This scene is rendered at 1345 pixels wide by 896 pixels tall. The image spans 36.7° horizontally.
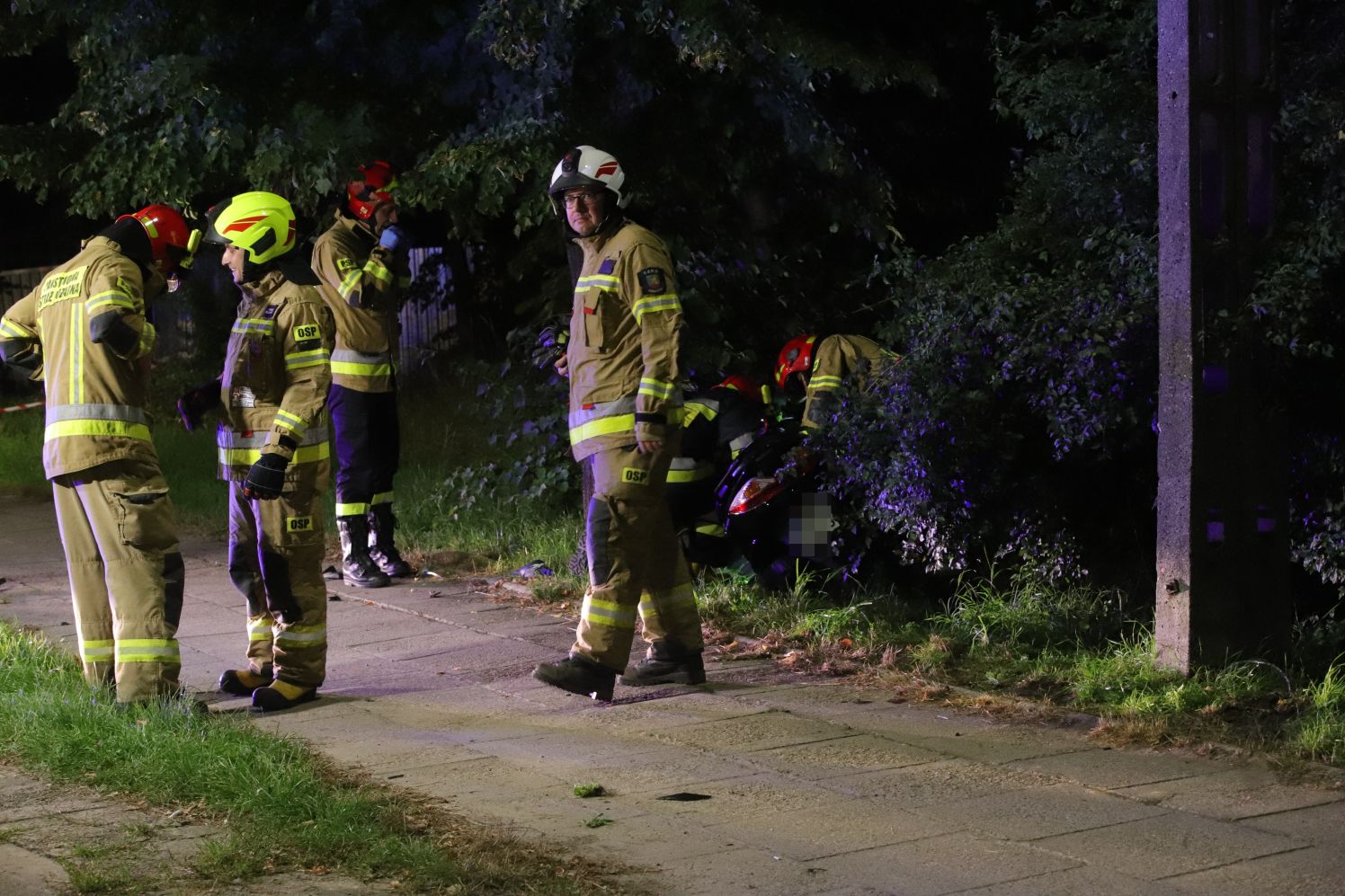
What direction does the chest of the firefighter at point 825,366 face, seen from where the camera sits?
to the viewer's left

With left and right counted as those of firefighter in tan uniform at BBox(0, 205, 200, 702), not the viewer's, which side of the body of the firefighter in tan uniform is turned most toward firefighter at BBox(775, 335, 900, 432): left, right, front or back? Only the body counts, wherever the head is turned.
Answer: front

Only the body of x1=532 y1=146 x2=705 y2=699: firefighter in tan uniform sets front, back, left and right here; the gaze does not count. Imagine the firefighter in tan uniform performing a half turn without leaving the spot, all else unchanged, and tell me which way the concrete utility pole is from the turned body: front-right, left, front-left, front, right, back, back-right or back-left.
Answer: front-right

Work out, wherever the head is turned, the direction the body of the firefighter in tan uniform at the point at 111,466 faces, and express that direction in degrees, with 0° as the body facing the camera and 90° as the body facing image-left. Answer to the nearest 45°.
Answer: approximately 225°

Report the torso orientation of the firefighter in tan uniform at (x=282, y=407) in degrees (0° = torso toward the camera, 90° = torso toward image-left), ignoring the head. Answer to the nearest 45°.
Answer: approximately 90°

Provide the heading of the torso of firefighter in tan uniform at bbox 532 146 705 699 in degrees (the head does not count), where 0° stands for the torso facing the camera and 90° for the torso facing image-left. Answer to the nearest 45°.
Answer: approximately 45°

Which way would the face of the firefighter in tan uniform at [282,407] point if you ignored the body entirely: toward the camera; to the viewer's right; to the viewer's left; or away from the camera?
to the viewer's left

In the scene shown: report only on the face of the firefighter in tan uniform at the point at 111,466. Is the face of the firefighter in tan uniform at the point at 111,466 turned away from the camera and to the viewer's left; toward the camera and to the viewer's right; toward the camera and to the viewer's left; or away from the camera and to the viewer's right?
away from the camera and to the viewer's right

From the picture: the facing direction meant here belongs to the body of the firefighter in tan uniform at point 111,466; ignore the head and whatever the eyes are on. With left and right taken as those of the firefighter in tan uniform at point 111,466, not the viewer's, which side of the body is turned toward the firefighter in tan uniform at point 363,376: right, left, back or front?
front

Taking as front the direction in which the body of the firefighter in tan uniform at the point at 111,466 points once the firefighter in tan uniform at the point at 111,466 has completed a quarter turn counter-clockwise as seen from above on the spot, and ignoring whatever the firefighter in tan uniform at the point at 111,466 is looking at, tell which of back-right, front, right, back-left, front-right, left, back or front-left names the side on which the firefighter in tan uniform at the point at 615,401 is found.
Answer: back-right
